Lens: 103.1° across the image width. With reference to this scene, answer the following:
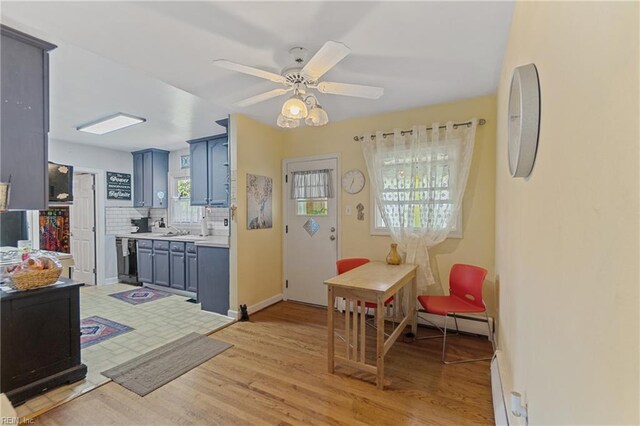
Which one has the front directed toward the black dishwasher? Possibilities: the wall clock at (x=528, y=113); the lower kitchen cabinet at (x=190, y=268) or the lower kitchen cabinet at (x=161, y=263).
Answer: the wall clock

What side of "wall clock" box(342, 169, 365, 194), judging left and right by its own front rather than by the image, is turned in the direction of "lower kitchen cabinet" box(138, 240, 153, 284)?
right

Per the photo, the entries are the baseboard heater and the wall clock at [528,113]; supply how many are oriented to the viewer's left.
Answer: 2

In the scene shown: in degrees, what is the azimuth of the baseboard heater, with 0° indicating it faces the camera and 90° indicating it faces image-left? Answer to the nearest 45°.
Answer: approximately 90°

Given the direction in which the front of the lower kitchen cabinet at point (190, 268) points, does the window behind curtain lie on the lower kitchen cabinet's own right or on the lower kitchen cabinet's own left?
on the lower kitchen cabinet's own left

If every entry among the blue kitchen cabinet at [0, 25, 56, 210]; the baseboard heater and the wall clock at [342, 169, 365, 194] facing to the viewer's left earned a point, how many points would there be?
1

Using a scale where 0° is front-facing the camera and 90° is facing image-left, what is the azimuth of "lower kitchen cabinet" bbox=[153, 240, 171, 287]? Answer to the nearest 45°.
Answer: approximately 45°

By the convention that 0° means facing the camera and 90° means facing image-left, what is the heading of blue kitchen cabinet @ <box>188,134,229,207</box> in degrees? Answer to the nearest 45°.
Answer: approximately 45°

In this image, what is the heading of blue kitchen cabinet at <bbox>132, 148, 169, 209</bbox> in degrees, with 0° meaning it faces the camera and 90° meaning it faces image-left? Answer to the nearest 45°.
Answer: approximately 45°

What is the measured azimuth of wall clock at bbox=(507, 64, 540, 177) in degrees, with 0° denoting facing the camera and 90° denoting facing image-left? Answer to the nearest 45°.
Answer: approximately 90°

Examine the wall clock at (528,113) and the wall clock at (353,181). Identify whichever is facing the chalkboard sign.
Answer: the wall clock at (528,113)

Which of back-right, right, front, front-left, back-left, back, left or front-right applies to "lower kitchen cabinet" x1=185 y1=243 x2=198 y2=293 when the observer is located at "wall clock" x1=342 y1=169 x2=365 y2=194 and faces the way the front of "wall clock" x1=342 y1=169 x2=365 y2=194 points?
right
